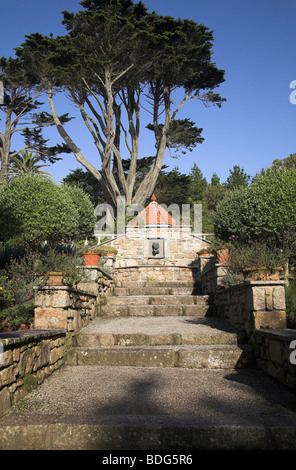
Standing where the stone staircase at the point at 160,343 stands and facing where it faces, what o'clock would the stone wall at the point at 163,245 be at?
The stone wall is roughly at 6 o'clock from the stone staircase.

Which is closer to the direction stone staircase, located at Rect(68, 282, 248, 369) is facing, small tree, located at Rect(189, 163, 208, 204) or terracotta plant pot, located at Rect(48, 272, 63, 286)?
the terracotta plant pot

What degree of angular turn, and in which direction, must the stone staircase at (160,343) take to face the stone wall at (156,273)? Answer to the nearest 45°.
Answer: approximately 180°

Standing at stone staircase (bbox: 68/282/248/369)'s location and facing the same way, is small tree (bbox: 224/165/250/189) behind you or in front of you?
behind

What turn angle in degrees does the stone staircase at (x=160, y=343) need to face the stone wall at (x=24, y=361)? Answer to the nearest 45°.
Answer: approximately 45° to its right

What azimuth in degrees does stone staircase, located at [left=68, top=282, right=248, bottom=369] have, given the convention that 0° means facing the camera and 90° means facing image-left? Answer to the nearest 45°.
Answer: approximately 0°

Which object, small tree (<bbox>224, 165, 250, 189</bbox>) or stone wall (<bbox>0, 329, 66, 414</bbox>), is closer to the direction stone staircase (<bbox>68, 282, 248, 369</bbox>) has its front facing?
the stone wall

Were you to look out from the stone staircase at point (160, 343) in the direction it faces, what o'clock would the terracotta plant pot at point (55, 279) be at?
The terracotta plant pot is roughly at 3 o'clock from the stone staircase.

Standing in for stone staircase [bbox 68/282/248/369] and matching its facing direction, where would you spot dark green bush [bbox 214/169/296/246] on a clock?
The dark green bush is roughly at 7 o'clock from the stone staircase.

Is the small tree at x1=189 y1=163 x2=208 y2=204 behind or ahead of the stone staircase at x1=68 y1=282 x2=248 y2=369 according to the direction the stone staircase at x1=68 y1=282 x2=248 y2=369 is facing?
behind
